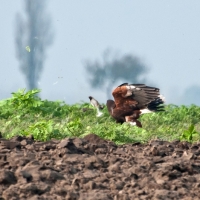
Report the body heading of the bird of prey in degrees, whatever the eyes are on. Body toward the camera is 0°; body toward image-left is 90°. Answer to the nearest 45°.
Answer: approximately 90°
